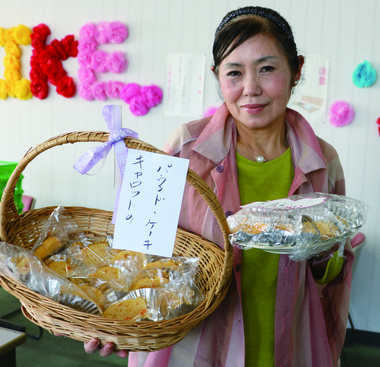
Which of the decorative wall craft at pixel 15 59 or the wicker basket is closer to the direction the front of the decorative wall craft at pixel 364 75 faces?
the wicker basket

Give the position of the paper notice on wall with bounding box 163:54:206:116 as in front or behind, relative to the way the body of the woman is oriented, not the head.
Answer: behind

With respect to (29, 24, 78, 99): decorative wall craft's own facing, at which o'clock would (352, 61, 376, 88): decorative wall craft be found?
(352, 61, 376, 88): decorative wall craft is roughly at 10 o'clock from (29, 24, 78, 99): decorative wall craft.

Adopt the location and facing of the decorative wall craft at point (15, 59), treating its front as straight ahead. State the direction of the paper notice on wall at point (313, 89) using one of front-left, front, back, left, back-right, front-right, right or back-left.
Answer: front-left

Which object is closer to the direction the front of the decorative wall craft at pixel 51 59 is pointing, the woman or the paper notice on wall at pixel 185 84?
the woman

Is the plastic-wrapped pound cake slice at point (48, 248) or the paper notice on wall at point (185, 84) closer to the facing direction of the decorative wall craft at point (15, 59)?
the plastic-wrapped pound cake slice

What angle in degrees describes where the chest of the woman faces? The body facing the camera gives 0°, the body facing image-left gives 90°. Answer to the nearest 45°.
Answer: approximately 0°

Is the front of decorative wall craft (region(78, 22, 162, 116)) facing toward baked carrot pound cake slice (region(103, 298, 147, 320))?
yes

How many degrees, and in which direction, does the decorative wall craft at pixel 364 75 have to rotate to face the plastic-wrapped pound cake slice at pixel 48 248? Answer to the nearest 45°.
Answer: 0° — it already faces it
